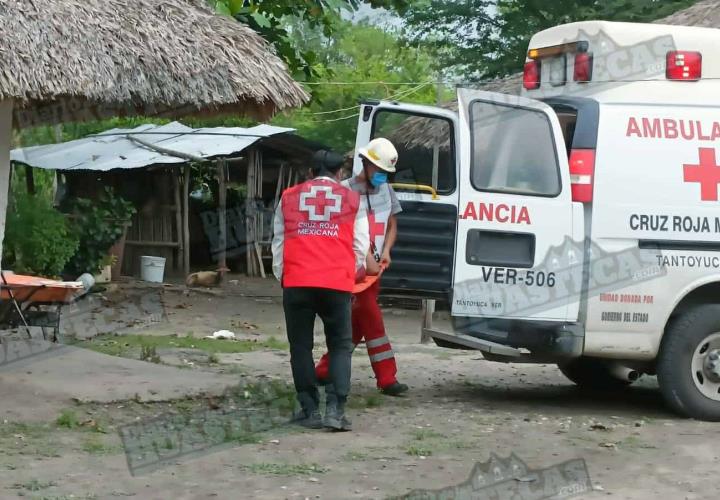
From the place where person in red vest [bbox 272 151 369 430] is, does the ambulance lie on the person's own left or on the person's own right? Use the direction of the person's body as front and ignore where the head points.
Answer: on the person's own right

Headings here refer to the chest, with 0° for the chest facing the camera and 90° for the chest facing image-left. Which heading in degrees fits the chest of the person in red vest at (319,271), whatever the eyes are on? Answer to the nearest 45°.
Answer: approximately 180°

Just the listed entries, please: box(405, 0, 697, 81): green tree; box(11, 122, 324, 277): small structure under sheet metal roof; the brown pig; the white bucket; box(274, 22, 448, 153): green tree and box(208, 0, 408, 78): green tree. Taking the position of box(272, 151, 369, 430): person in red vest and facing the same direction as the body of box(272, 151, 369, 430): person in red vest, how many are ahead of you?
6

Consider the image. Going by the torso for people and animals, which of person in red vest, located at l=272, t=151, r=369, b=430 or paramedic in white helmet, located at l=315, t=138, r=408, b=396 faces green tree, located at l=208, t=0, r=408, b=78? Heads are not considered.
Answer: person in red vest, located at l=272, t=151, r=369, b=430

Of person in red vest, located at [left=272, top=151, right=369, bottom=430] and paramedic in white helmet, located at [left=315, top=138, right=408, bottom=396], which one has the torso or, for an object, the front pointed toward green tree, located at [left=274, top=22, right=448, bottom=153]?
person in red vest, located at [left=272, top=151, right=369, bottom=430]

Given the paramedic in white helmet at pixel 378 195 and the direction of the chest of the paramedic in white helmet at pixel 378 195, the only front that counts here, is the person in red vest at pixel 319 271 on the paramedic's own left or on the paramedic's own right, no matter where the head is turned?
on the paramedic's own right

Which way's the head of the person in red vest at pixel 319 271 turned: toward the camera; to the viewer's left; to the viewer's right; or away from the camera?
away from the camera
